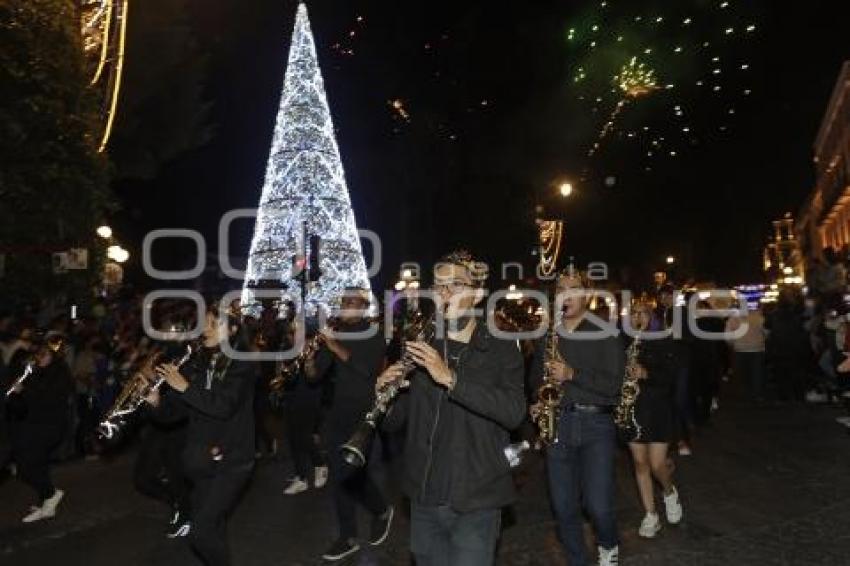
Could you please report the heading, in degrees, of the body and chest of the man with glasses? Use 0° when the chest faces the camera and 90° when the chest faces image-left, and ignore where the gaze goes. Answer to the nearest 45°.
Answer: approximately 45°

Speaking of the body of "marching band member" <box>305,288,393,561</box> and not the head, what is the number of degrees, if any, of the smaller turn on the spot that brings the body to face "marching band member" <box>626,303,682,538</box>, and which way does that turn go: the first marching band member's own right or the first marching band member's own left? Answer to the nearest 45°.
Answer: approximately 135° to the first marching band member's own left

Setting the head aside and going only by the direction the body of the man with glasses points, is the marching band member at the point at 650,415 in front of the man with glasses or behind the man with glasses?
behind

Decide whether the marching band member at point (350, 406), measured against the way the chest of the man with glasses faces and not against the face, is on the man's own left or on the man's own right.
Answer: on the man's own right

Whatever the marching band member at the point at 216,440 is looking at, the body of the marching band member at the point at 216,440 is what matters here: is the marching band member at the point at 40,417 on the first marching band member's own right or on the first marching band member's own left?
on the first marching band member's own right

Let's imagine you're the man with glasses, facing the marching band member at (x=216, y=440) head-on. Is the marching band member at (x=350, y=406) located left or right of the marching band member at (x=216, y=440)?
right

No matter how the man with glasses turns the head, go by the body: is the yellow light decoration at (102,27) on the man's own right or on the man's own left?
on the man's own right
